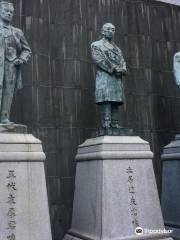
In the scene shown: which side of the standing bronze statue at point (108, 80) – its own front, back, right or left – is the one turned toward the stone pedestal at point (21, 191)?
right

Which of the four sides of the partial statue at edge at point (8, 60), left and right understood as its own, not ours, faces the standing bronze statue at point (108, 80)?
left

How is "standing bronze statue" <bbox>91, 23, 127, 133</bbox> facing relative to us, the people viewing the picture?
facing the viewer and to the right of the viewer

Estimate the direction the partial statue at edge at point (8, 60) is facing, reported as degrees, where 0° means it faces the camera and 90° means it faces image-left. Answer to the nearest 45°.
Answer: approximately 0°

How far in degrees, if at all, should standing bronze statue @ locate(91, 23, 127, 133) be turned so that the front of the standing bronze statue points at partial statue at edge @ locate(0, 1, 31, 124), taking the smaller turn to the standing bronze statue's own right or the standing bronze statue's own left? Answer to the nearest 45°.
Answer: approximately 90° to the standing bronze statue's own right

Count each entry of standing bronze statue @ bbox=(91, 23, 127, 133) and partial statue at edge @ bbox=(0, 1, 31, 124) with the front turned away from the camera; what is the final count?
0
